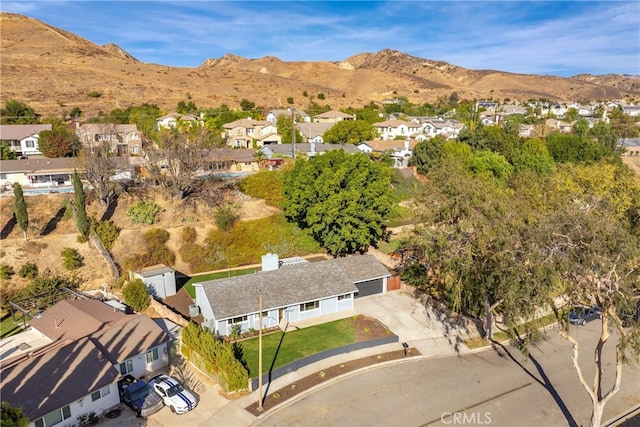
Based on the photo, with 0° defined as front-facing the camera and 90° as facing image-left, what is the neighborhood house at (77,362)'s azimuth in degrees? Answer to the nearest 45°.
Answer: approximately 315°

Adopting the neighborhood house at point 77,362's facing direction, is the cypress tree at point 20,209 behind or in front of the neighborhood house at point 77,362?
behind

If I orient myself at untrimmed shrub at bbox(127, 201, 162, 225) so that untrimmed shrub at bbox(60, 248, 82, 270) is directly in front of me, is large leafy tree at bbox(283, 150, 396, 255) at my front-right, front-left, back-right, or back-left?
back-left

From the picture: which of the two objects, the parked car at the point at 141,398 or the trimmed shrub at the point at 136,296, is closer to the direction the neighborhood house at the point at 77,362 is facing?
the parked car

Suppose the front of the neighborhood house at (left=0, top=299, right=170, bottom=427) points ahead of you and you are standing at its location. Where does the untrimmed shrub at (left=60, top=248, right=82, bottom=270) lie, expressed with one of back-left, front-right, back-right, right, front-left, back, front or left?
back-left

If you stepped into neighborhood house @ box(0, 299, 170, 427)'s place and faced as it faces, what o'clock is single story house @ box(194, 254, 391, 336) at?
The single story house is roughly at 10 o'clock from the neighborhood house.

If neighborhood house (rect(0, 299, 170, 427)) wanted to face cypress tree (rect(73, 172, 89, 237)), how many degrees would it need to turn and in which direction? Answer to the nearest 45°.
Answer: approximately 135° to its left

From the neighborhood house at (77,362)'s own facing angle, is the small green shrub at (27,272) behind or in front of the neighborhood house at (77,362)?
behind

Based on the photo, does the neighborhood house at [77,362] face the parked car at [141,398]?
yes

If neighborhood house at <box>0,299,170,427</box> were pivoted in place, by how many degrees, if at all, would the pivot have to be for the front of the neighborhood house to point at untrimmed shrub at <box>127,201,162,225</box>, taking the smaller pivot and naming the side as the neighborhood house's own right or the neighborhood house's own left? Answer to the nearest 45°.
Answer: approximately 135° to the neighborhood house's own left

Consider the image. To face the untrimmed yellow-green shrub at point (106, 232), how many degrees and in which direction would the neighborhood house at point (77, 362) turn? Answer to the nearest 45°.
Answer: approximately 135° to its left
